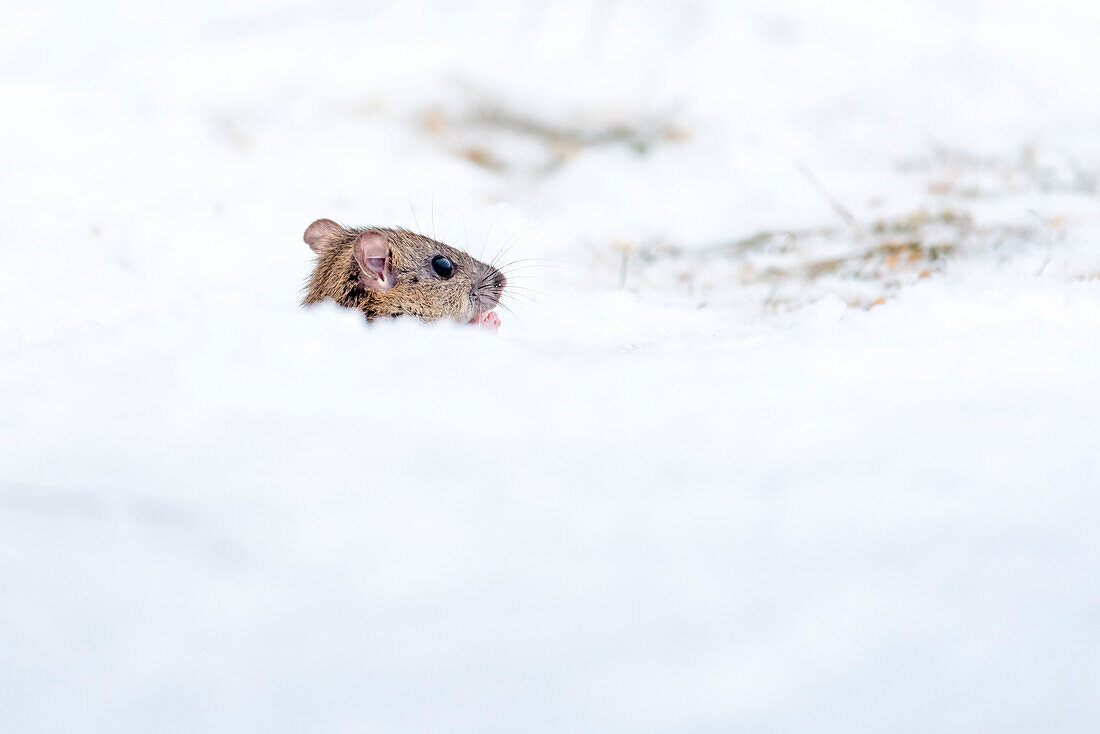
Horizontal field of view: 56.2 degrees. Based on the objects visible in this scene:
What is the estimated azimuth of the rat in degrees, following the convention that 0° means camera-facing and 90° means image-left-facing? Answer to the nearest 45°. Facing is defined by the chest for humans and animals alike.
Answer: approximately 270°
